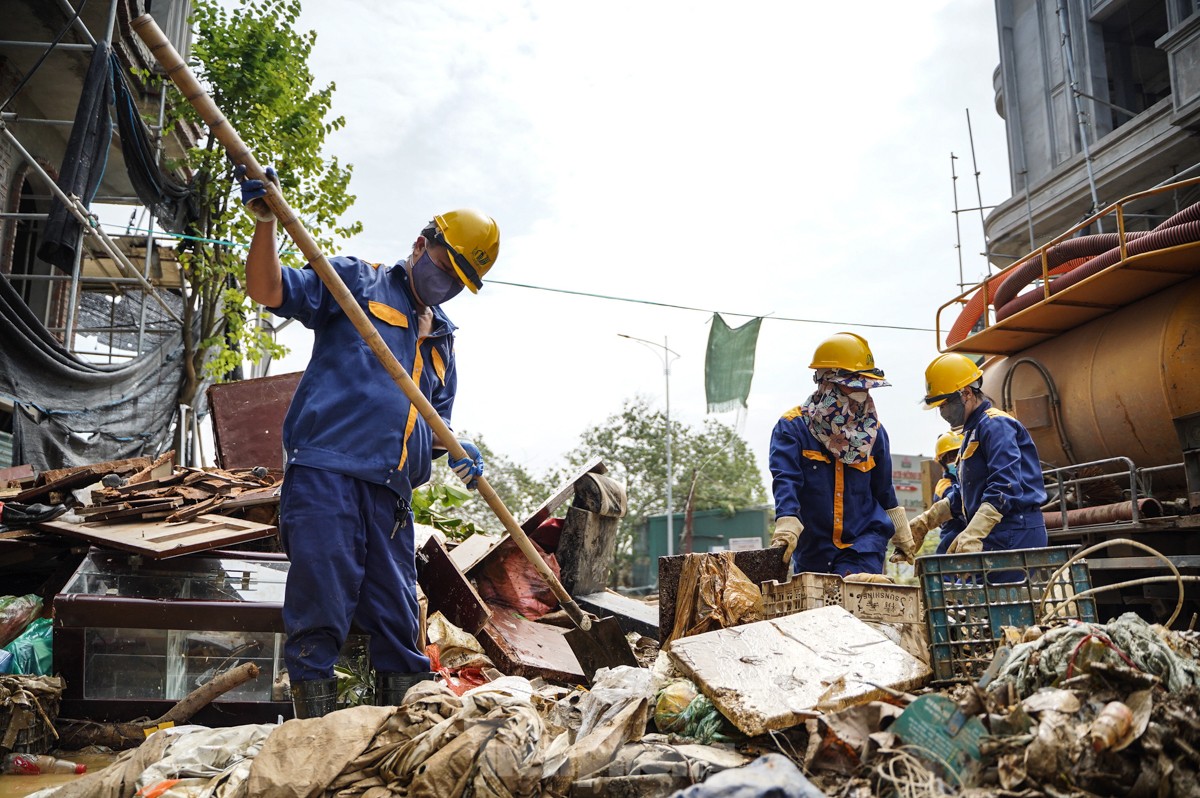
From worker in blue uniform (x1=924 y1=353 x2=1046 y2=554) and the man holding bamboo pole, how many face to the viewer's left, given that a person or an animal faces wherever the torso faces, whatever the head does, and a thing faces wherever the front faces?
1

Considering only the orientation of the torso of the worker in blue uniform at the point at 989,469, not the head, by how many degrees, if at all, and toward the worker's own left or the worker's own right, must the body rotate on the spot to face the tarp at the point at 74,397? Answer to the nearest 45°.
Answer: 0° — they already face it

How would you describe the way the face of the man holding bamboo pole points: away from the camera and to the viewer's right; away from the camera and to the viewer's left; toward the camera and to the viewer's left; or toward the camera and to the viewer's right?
toward the camera and to the viewer's right

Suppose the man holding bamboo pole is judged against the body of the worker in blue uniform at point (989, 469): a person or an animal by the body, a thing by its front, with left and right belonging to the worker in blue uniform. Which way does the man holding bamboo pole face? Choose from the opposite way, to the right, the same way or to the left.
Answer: the opposite way

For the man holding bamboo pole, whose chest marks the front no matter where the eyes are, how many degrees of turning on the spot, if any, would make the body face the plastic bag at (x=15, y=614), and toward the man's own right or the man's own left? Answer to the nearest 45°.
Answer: approximately 180°

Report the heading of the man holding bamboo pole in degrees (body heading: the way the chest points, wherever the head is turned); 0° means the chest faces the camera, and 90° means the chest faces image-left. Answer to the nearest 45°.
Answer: approximately 315°

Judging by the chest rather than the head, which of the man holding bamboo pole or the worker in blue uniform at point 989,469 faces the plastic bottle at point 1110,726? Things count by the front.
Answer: the man holding bamboo pole

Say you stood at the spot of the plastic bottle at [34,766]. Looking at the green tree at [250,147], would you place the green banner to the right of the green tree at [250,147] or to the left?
right

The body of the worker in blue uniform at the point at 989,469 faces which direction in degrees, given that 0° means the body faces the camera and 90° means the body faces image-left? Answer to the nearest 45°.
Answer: approximately 90°

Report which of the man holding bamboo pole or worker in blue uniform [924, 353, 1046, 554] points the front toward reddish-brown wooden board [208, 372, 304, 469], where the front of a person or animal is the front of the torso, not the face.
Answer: the worker in blue uniform

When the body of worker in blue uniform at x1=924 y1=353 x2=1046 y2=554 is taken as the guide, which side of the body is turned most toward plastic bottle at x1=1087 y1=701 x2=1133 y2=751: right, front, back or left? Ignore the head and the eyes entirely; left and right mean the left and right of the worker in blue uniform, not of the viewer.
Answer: left

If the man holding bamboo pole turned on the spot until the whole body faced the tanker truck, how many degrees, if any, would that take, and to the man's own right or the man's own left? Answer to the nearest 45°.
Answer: approximately 45° to the man's own left

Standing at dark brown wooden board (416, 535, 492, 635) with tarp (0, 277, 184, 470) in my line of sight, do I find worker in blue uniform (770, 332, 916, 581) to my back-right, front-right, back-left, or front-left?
back-right
